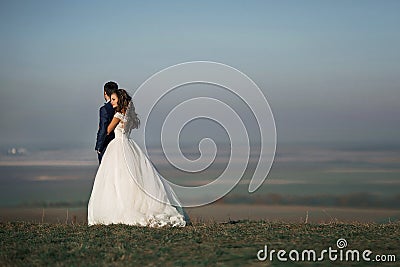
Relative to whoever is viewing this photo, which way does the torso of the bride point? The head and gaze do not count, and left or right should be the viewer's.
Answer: facing away from the viewer and to the left of the viewer

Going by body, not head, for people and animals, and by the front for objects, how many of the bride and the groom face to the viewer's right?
0
